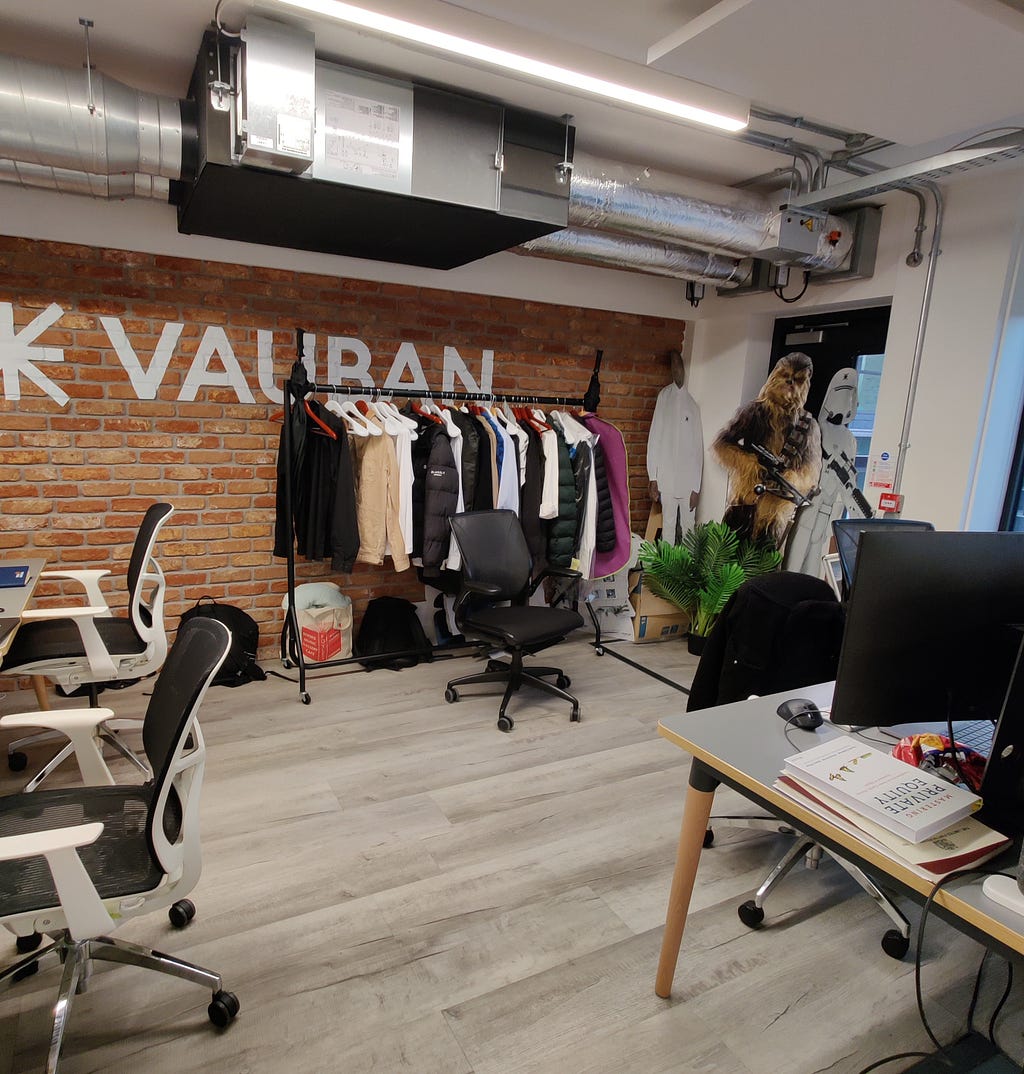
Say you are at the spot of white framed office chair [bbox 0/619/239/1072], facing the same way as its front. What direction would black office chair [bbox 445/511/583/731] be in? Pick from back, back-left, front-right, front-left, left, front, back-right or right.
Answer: back-right

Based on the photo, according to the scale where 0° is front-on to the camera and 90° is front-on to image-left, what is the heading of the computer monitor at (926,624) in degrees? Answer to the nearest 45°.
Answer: approximately 180°

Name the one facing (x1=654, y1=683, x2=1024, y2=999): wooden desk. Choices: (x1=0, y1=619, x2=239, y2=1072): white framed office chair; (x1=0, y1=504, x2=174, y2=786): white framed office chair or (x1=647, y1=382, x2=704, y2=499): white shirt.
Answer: the white shirt

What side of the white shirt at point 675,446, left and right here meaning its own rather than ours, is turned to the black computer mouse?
front

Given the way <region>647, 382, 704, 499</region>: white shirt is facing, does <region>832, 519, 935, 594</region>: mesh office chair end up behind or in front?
in front

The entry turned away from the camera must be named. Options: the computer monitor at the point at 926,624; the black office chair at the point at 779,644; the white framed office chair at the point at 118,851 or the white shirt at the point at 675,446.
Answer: the computer monitor

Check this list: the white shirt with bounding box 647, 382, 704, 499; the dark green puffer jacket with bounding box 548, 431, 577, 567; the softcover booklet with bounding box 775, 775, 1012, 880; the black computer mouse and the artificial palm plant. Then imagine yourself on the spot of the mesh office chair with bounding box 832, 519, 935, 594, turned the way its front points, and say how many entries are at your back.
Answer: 2

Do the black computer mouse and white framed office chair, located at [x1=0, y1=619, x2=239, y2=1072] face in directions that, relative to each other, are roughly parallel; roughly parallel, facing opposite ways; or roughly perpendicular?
roughly perpendicular

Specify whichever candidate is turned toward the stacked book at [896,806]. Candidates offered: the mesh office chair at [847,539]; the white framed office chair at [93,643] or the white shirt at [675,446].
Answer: the white shirt

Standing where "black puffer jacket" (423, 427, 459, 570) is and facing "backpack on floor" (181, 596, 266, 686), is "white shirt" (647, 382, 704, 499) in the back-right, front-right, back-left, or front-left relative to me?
back-right

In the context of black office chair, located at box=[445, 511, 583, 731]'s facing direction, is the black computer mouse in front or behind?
in front

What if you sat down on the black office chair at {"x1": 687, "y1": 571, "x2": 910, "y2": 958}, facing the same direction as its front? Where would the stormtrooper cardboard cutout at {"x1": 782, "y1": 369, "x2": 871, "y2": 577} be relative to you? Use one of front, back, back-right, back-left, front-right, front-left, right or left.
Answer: back-left

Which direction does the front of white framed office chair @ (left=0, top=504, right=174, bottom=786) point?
to the viewer's left

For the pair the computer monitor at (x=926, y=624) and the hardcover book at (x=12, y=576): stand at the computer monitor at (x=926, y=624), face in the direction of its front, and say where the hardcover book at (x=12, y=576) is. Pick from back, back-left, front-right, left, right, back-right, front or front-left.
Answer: left
